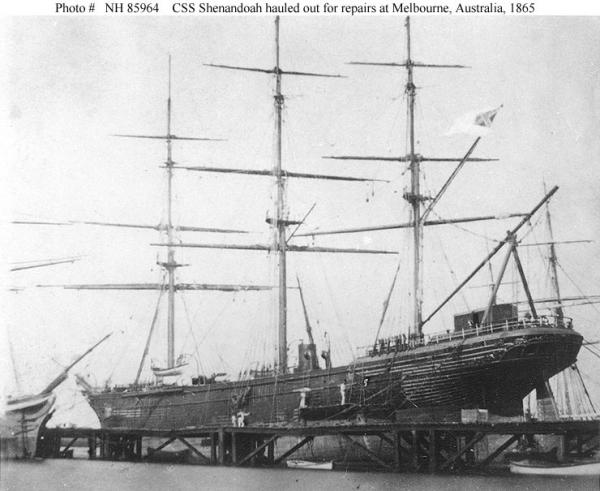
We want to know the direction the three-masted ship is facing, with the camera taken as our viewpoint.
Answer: facing away from the viewer and to the left of the viewer

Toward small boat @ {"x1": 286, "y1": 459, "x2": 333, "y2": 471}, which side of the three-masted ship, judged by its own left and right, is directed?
left
